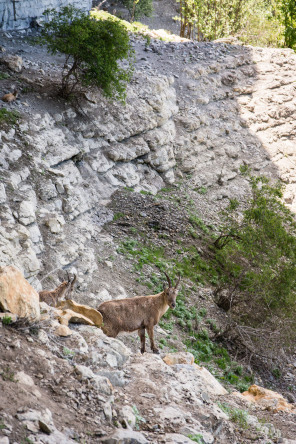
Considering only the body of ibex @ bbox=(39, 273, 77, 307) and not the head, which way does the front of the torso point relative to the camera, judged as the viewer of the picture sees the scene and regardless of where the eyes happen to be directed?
to the viewer's right

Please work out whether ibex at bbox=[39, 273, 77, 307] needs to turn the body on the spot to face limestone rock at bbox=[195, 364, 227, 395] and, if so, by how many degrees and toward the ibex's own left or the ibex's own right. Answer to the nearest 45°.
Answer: approximately 45° to the ibex's own right

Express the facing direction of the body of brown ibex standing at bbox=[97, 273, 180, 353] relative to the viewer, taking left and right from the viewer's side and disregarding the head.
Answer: facing to the right of the viewer

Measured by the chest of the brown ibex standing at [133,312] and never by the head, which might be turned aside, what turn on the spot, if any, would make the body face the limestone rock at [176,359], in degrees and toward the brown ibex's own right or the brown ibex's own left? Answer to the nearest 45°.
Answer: approximately 45° to the brown ibex's own right

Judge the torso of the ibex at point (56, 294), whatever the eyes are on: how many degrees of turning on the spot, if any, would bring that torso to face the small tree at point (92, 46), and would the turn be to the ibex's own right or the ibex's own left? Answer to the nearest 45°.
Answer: approximately 90° to the ibex's own left

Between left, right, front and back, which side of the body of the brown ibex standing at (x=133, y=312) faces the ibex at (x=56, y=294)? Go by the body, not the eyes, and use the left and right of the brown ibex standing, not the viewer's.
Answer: back
